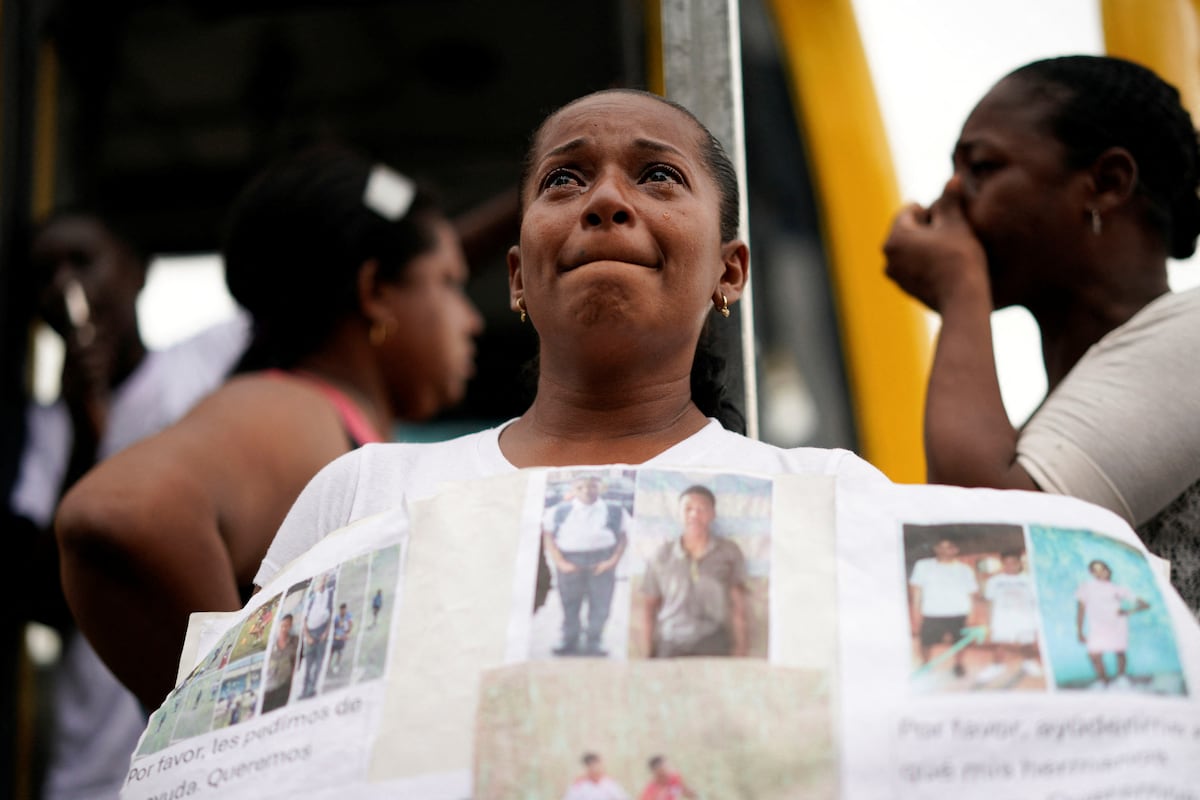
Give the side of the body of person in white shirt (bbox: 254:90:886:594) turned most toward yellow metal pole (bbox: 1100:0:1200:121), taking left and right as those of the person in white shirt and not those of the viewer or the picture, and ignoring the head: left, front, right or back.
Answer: left

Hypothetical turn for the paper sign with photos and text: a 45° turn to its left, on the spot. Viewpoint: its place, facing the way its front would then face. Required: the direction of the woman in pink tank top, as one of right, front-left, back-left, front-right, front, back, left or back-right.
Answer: back

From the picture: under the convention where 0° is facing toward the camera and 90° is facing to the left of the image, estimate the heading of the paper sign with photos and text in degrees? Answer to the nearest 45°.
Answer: approximately 0°

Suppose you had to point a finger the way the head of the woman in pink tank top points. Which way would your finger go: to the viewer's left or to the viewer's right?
to the viewer's right

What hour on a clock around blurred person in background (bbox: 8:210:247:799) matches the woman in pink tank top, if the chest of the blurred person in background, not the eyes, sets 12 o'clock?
The woman in pink tank top is roughly at 10 o'clock from the blurred person in background.

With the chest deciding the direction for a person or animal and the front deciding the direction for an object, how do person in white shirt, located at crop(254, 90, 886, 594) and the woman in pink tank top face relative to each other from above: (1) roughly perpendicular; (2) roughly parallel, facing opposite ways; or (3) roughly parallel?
roughly perpendicular

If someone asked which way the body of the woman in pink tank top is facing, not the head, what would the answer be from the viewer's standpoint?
to the viewer's right

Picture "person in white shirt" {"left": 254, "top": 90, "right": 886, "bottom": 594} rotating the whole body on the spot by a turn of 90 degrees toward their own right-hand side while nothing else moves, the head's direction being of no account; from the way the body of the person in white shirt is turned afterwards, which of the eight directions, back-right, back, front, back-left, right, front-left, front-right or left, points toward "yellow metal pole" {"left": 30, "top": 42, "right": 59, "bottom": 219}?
front-right
